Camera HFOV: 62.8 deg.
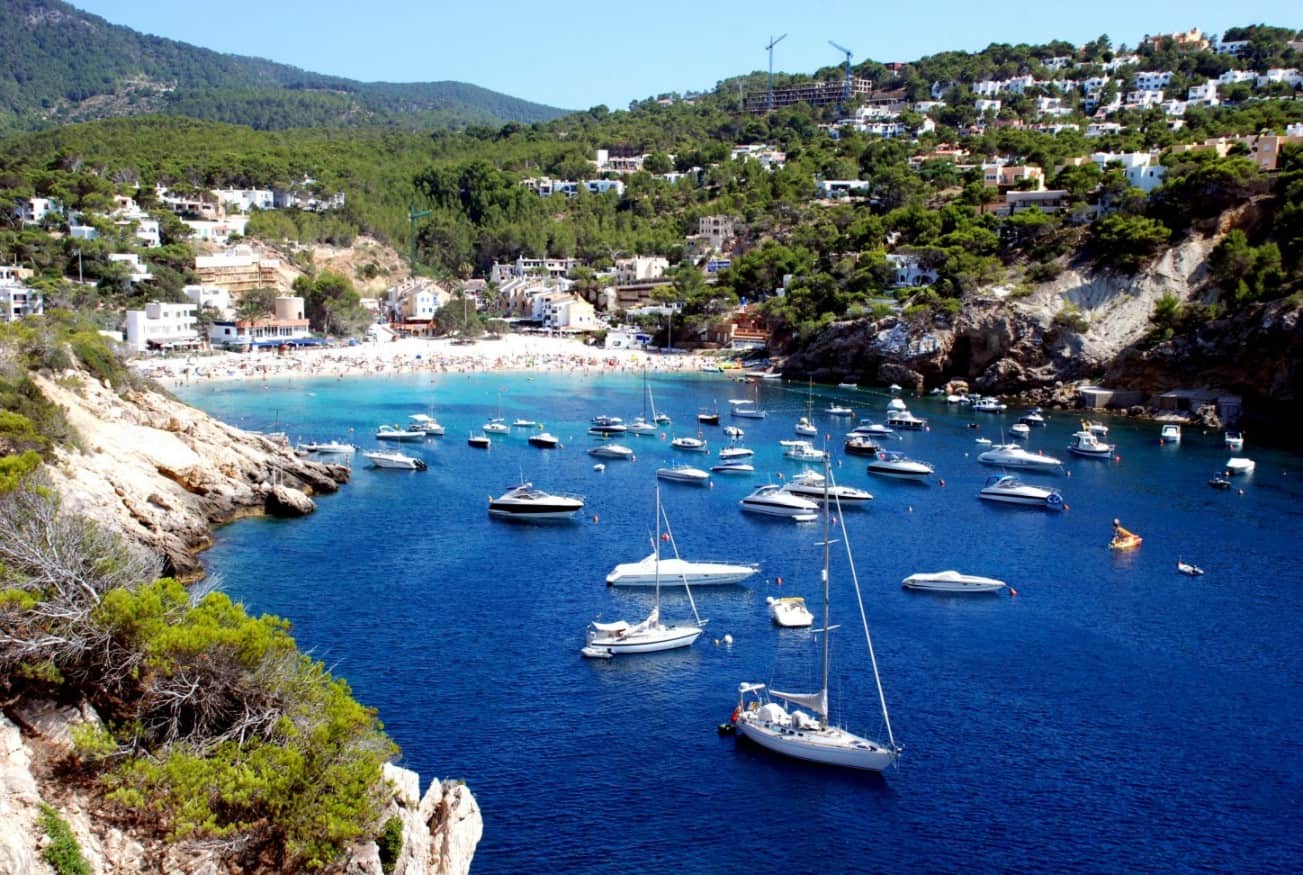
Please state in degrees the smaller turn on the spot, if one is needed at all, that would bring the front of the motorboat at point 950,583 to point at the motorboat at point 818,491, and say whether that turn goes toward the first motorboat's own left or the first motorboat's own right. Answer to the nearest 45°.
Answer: approximately 135° to the first motorboat's own left

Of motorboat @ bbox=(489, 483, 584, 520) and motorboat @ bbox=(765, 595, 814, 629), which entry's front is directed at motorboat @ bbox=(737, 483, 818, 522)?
motorboat @ bbox=(489, 483, 584, 520)

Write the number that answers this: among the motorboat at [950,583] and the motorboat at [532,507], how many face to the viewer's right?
2

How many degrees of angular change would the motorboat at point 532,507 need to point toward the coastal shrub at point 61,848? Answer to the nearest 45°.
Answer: approximately 90° to its right

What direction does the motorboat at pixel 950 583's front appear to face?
to the viewer's right

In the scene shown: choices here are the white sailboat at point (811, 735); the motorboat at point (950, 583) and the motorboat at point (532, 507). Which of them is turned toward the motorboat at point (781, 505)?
the motorboat at point (532, 507)

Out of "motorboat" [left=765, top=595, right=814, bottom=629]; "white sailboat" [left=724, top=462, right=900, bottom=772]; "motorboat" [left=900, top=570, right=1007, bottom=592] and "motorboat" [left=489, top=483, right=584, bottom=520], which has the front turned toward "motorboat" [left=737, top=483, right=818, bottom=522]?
"motorboat" [left=489, top=483, right=584, bottom=520]

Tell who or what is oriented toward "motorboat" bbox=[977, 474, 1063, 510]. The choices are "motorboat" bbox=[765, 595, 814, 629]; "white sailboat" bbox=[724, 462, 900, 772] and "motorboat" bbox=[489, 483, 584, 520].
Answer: "motorboat" bbox=[489, 483, 584, 520]

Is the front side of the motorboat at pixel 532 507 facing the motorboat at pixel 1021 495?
yes

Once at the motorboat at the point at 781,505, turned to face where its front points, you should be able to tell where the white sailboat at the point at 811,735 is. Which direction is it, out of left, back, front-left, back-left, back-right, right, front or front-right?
front-right

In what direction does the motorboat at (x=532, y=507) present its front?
to the viewer's right

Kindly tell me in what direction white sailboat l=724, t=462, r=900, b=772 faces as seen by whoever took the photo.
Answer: facing the viewer and to the right of the viewer

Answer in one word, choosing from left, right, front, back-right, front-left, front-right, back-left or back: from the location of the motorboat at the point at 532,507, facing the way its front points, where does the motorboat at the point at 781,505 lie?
front
